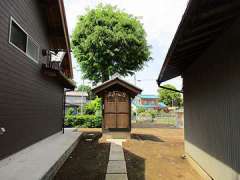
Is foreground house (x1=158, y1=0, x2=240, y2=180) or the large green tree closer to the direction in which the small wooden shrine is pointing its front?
the foreground house

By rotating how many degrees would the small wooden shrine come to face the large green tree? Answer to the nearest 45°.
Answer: approximately 180°

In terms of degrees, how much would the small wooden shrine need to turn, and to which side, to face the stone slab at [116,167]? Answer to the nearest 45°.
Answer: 0° — it already faces it

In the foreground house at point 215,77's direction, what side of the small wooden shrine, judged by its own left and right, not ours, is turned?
front

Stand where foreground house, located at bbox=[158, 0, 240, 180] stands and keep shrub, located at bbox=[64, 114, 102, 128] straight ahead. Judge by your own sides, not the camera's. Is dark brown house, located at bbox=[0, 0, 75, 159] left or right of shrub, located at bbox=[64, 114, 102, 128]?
left

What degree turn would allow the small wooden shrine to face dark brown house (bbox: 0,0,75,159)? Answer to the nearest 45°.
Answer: approximately 45° to its right

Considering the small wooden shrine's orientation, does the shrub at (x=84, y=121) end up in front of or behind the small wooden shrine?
behind

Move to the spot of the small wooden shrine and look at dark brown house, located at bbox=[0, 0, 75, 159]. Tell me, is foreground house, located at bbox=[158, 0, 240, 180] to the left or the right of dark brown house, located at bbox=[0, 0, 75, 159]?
left

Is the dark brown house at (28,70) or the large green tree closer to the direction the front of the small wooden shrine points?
the dark brown house

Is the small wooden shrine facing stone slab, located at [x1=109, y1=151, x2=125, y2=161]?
yes

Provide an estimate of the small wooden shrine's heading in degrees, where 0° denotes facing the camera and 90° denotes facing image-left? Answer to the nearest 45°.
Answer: approximately 0°
